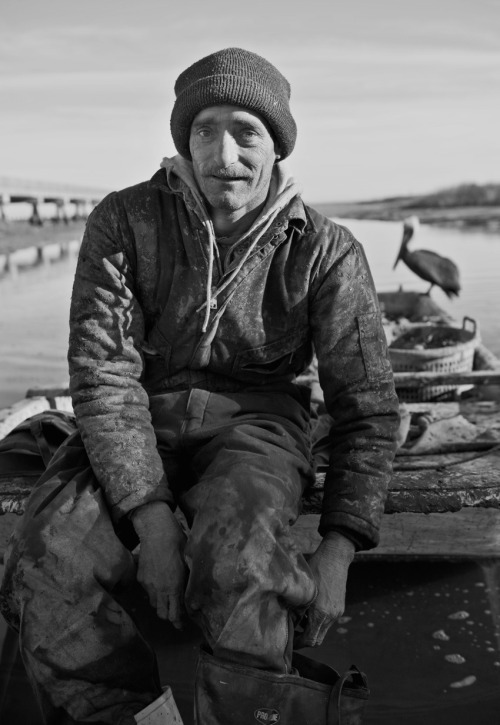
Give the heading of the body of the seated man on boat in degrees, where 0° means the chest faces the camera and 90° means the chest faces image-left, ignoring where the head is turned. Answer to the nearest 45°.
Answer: approximately 0°

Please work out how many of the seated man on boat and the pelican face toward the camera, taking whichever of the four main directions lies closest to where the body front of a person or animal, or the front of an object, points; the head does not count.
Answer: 1

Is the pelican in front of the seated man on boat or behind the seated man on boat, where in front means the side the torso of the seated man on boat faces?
behind

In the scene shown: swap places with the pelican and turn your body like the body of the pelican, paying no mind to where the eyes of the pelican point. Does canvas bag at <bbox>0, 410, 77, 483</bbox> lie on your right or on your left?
on your left

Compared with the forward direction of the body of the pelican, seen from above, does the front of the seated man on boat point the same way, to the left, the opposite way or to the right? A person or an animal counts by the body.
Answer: to the left

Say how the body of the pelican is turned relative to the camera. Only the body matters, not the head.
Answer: to the viewer's left

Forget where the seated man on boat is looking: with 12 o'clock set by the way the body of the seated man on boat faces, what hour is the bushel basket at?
The bushel basket is roughly at 7 o'clock from the seated man on boat.

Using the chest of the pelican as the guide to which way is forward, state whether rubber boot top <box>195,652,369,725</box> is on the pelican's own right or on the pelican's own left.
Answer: on the pelican's own left

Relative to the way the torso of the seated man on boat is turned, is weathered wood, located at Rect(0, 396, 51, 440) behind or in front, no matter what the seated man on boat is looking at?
behind

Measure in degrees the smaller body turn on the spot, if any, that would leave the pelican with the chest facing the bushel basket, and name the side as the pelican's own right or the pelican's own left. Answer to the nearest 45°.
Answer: approximately 90° to the pelican's own left
